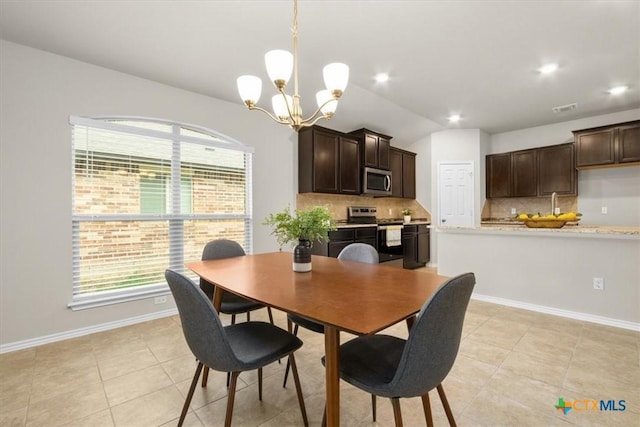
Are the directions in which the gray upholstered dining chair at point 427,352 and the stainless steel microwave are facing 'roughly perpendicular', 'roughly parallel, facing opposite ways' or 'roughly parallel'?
roughly parallel, facing opposite ways

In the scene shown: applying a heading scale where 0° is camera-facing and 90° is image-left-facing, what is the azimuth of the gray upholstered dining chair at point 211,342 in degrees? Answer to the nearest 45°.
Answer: approximately 225°

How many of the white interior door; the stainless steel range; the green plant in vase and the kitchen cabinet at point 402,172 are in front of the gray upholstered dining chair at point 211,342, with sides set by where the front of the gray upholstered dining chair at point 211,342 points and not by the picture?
4

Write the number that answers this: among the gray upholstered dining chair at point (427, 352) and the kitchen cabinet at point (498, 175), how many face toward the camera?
1

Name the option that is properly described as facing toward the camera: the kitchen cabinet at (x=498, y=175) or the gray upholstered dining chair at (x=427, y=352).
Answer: the kitchen cabinet

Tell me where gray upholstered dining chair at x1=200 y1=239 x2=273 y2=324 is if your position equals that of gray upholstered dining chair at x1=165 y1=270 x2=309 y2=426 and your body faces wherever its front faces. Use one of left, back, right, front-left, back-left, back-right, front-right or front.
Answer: front-left

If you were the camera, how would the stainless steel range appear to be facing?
facing the viewer and to the right of the viewer

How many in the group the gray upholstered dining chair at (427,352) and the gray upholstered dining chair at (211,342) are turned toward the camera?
0

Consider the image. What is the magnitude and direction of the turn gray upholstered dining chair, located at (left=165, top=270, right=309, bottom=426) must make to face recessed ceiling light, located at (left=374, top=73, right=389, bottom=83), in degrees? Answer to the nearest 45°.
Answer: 0° — it already faces it

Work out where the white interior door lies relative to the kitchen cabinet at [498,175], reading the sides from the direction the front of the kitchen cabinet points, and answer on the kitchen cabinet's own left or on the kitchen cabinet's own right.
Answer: on the kitchen cabinet's own right

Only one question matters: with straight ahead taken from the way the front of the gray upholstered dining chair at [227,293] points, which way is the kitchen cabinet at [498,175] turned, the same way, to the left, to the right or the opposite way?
to the right

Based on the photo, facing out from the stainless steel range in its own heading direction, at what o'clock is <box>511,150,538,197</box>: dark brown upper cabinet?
The dark brown upper cabinet is roughly at 10 o'clock from the stainless steel range.

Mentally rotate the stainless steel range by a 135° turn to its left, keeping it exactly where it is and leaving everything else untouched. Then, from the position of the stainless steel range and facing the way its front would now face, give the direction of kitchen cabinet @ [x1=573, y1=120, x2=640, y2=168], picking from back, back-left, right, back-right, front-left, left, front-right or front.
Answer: right

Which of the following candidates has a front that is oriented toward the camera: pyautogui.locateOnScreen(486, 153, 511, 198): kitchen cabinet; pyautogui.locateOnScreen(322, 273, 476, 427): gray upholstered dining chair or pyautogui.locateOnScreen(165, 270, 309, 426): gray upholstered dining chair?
the kitchen cabinet

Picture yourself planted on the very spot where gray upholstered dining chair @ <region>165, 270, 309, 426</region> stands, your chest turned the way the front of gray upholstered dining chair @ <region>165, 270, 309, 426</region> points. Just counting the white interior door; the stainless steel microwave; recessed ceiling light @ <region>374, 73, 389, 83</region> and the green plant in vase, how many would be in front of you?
4

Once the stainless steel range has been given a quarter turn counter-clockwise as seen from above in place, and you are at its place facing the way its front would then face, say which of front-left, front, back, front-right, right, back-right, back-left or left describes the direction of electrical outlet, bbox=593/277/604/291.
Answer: right

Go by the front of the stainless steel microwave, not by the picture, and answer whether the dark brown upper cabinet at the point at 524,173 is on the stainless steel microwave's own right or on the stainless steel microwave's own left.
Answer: on the stainless steel microwave's own left
